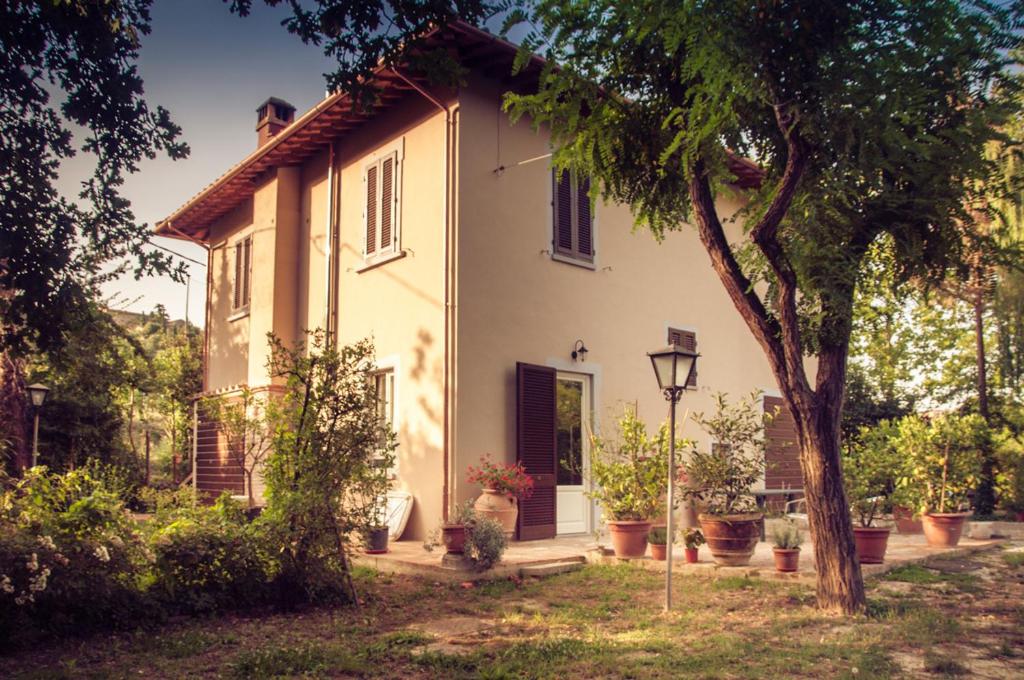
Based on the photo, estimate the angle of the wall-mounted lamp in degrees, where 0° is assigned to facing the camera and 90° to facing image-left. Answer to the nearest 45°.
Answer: approximately 315°

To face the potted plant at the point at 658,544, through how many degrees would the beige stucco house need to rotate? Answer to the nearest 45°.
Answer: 0° — it already faces it

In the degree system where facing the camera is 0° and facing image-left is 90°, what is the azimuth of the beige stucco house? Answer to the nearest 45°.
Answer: approximately 315°

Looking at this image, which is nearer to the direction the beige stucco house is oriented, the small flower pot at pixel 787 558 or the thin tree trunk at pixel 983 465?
the small flower pot
